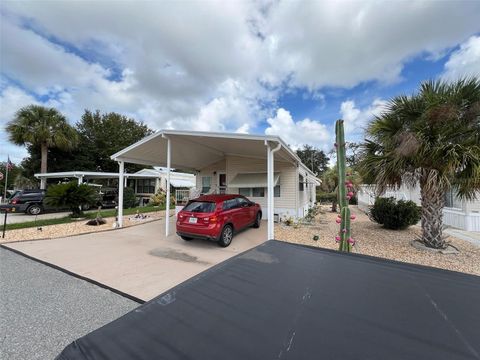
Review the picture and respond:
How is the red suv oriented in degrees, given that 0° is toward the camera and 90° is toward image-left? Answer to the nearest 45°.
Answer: approximately 225°

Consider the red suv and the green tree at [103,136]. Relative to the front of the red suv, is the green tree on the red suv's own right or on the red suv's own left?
on the red suv's own left

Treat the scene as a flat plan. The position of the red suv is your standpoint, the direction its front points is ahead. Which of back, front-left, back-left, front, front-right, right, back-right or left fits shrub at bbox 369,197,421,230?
front-right

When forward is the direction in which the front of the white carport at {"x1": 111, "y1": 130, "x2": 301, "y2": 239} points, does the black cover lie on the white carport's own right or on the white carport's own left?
on the white carport's own left

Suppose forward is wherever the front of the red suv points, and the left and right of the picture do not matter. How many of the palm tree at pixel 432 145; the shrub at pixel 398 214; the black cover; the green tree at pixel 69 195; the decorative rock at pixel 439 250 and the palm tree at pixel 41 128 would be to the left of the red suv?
2

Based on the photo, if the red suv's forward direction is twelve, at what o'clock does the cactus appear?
The cactus is roughly at 3 o'clock from the red suv.

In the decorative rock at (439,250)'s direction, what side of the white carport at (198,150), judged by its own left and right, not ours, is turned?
left

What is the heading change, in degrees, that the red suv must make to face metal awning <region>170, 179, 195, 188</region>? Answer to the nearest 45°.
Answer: approximately 45° to its left

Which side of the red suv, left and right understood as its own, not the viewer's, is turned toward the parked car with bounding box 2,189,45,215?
left

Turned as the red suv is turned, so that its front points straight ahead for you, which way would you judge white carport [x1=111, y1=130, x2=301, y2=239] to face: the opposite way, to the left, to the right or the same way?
the opposite way

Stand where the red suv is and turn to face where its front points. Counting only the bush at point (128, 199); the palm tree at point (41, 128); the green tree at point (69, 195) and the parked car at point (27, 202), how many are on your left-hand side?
4

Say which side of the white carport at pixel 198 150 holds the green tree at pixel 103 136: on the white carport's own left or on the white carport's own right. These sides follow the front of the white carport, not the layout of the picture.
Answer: on the white carport's own right

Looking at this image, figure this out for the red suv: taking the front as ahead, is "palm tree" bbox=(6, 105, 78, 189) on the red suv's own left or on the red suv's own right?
on the red suv's own left

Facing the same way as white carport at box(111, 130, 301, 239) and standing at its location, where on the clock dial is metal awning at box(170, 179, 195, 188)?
The metal awning is roughly at 4 o'clock from the white carport.

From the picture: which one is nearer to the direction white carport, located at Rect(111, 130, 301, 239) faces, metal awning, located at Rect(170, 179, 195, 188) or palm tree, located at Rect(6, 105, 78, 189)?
the palm tree
